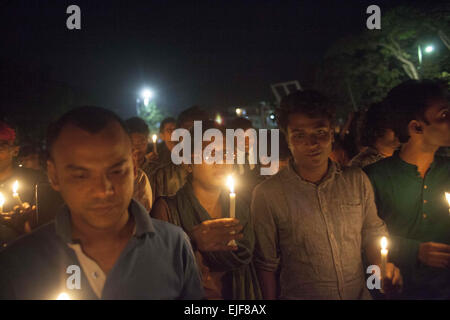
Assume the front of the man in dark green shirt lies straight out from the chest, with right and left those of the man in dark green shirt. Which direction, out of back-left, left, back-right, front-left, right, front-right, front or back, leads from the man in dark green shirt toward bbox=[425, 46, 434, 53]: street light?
back-left

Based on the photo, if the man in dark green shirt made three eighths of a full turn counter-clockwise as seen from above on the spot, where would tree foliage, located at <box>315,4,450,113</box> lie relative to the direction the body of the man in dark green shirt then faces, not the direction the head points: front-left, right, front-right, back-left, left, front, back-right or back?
front

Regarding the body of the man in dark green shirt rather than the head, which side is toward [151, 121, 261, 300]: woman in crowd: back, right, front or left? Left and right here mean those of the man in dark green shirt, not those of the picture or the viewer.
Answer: right
